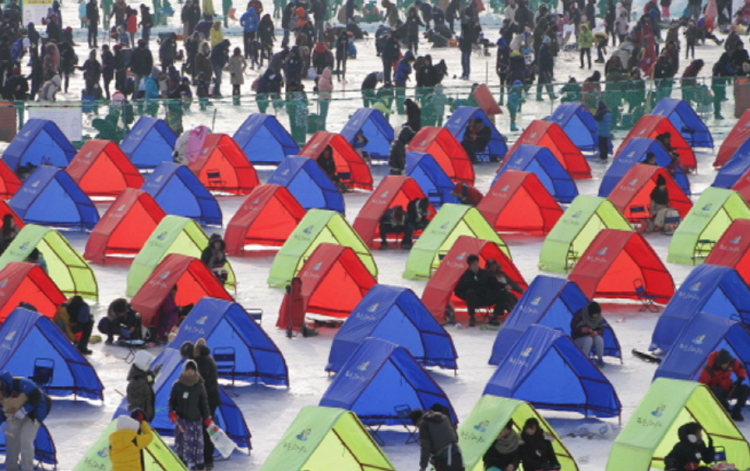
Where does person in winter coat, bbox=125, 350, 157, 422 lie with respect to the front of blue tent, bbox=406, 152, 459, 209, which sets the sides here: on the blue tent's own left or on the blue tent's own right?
on the blue tent's own right

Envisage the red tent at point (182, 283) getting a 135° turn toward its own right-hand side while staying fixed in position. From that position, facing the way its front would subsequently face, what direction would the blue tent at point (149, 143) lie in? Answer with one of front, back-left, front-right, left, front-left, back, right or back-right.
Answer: right

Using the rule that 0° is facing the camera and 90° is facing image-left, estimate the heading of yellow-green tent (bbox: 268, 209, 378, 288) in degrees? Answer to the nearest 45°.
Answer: approximately 315°

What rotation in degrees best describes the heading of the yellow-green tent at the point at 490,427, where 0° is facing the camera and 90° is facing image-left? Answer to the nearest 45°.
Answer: approximately 315°

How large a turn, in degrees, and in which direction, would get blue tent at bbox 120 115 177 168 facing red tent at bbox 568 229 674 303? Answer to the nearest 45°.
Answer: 0° — it already faces it
